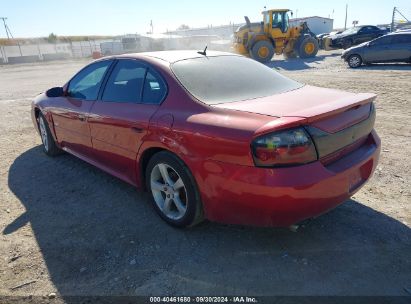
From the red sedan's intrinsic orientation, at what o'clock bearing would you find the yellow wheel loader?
The yellow wheel loader is roughly at 2 o'clock from the red sedan.

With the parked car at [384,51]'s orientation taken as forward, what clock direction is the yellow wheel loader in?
The yellow wheel loader is roughly at 1 o'clock from the parked car.

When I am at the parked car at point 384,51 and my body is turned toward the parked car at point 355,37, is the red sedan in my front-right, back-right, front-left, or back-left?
back-left

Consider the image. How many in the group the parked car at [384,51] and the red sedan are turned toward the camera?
0

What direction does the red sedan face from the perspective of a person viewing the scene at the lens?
facing away from the viewer and to the left of the viewer

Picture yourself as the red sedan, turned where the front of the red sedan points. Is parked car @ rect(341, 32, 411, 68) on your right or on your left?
on your right

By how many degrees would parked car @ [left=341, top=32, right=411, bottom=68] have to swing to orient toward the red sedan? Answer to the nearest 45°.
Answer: approximately 90° to its left

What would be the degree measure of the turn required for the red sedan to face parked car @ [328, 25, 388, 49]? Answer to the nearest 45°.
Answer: approximately 90° to its right

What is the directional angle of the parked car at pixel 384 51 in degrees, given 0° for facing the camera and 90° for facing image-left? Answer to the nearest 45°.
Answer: approximately 90°
